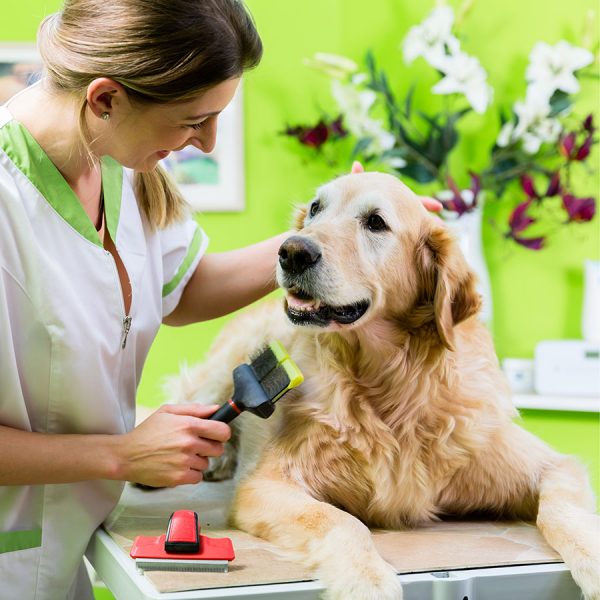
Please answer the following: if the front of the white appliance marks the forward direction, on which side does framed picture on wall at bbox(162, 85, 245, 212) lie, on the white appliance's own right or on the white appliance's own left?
on the white appliance's own right

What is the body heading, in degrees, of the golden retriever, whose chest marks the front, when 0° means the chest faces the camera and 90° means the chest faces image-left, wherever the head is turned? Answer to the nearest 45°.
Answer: approximately 0°

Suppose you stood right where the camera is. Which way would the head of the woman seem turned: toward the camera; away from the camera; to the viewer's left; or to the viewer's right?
to the viewer's right

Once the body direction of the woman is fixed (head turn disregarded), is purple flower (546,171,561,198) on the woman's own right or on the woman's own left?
on the woman's own left

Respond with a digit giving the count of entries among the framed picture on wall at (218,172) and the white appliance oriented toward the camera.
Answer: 2

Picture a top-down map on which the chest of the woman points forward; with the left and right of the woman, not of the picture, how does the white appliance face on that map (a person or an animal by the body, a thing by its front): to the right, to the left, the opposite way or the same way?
to the right

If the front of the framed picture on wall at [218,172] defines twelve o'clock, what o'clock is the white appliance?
The white appliance is roughly at 10 o'clock from the framed picture on wall.

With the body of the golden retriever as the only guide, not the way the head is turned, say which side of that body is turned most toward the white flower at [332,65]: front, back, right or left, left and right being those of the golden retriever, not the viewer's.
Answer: back
